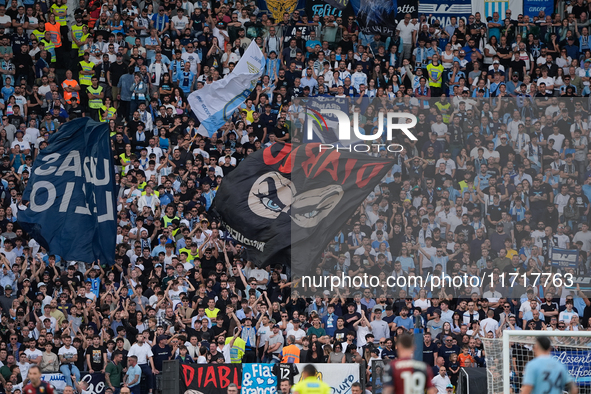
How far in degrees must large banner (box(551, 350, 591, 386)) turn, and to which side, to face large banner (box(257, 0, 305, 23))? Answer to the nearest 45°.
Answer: approximately 135° to its right

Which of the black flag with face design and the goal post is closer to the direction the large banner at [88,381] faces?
the goal post

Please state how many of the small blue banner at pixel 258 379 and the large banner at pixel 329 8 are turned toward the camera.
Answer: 2

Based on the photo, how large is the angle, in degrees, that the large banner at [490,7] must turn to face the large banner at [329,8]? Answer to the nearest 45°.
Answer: approximately 90° to its right

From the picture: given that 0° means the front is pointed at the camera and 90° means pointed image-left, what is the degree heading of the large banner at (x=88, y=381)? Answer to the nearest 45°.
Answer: approximately 0°

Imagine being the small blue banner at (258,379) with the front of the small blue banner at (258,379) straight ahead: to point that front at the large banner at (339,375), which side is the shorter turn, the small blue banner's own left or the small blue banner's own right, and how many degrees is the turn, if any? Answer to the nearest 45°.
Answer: approximately 90° to the small blue banner's own left
